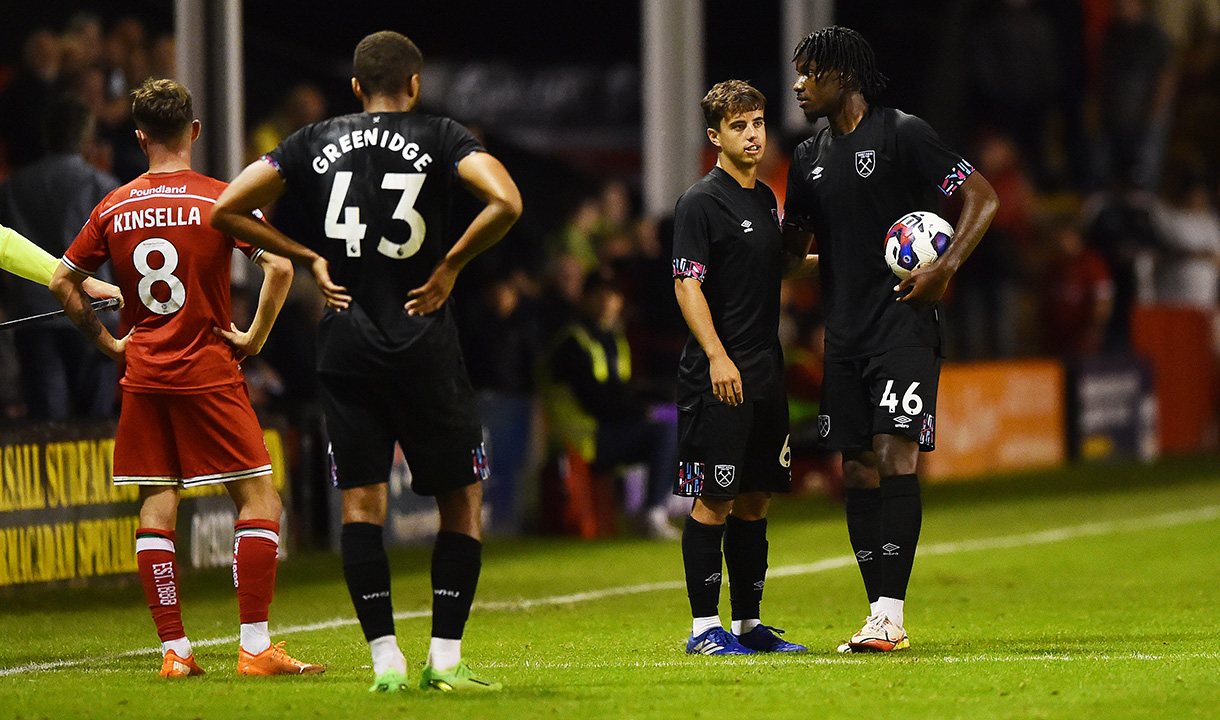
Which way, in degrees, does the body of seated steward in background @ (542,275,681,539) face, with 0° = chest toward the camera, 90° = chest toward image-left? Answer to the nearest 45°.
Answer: approximately 315°

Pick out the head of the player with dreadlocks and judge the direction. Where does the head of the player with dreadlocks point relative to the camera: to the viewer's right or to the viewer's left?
to the viewer's left

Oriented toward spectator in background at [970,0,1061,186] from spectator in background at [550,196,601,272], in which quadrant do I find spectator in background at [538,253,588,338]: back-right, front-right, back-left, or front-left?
back-right

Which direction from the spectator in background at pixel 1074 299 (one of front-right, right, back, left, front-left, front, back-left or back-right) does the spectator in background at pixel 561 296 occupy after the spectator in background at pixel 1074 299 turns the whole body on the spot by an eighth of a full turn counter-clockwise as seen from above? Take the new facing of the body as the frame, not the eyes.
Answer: right

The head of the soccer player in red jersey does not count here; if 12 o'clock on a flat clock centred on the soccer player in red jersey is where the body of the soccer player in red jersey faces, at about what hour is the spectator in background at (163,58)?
The spectator in background is roughly at 12 o'clock from the soccer player in red jersey.

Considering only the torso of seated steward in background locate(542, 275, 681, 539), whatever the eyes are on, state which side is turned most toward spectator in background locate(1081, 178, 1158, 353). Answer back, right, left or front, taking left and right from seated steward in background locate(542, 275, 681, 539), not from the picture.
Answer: left

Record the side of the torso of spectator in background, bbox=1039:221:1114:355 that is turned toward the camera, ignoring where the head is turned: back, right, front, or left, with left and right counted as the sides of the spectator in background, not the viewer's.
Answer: front

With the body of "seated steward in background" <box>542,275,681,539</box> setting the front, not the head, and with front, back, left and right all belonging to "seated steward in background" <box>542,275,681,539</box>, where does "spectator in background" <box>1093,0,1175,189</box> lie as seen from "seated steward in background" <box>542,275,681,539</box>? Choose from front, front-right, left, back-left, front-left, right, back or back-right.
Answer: left

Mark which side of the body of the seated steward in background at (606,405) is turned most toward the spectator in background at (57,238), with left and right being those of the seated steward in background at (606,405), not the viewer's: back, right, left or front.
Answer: right

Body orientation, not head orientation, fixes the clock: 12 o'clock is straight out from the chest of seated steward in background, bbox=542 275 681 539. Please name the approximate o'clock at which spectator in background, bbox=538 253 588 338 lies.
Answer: spectator in background, bbox=538 253 588 338 is roughly at 7 o'clock from seated steward in background, bbox=542 275 681 539.

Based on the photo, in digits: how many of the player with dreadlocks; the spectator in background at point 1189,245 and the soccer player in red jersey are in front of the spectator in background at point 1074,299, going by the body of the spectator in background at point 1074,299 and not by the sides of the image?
2

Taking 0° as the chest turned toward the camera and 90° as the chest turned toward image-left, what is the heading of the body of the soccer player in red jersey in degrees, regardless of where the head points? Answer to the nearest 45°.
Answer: approximately 180°

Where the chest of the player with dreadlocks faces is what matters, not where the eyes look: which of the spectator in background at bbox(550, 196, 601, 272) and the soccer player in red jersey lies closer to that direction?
the soccer player in red jersey

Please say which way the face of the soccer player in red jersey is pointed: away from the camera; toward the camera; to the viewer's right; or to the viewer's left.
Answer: away from the camera

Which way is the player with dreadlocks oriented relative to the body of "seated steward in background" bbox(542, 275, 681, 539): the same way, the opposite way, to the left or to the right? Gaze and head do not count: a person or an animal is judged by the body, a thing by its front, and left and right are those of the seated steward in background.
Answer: to the right

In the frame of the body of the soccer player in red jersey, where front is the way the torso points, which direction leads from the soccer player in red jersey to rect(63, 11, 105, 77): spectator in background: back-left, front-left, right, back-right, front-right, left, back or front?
front

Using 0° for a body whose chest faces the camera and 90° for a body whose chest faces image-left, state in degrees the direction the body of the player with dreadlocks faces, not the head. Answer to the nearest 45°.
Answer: approximately 45°

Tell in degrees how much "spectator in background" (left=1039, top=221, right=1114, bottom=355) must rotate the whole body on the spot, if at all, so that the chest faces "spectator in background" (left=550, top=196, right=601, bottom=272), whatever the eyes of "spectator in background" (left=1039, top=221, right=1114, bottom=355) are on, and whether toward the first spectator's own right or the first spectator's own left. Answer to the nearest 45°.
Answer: approximately 45° to the first spectator's own right

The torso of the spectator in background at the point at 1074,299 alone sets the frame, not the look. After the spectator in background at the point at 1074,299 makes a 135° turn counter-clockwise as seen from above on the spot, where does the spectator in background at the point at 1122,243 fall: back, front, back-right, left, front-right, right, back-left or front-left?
front
